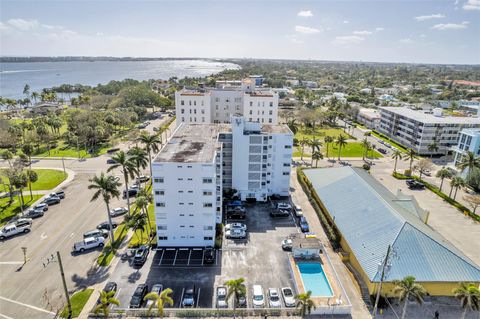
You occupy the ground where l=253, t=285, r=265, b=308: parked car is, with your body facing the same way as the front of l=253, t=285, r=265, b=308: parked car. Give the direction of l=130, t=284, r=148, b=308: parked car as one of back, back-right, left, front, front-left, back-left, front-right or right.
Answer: right

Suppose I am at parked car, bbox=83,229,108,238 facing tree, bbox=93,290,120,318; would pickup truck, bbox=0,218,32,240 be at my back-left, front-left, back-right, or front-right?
back-right

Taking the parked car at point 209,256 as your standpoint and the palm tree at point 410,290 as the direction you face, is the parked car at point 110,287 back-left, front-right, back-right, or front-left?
back-right

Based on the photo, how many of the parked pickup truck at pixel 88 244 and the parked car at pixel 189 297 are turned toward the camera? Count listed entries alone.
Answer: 1

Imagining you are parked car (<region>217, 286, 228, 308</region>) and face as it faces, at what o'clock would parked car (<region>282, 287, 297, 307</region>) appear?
parked car (<region>282, 287, 297, 307</region>) is roughly at 9 o'clock from parked car (<region>217, 286, 228, 308</region>).

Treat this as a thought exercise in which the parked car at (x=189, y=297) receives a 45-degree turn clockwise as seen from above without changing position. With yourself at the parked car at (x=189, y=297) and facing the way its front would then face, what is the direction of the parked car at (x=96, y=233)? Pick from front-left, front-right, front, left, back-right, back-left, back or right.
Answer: right

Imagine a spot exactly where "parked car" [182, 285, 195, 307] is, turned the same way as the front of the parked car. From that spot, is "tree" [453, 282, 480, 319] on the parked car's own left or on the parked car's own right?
on the parked car's own left

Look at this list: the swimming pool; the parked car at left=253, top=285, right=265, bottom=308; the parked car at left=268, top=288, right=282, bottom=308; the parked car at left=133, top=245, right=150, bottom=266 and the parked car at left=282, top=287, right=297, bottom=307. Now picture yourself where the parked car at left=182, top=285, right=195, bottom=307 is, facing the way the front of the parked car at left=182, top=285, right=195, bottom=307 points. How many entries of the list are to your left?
4

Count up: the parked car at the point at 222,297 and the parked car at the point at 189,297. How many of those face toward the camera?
2

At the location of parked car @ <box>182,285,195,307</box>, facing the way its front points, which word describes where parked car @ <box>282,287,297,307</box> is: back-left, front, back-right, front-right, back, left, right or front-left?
left

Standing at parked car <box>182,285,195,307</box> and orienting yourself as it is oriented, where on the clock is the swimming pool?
The swimming pool is roughly at 9 o'clock from the parked car.

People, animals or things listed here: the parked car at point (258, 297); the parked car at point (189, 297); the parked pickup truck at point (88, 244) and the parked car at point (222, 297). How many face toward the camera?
3

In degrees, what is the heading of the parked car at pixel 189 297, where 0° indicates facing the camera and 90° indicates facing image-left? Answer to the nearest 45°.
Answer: approximately 0°

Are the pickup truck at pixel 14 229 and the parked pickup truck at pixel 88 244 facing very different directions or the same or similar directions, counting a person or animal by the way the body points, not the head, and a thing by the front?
very different directions

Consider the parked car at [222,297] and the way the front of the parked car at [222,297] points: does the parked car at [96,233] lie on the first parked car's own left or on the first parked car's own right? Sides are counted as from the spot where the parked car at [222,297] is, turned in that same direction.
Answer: on the first parked car's own right
